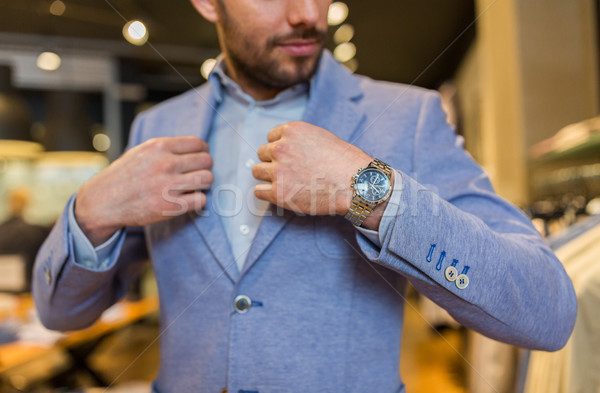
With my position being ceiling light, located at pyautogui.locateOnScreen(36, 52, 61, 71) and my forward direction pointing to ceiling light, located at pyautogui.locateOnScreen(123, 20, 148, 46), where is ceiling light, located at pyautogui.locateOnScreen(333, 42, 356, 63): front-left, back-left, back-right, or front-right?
front-left

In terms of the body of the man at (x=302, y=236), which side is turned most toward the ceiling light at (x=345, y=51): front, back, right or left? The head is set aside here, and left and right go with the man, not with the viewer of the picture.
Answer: back

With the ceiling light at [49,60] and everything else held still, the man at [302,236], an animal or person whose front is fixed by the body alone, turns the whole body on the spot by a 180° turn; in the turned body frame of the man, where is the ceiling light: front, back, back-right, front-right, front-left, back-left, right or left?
front-left

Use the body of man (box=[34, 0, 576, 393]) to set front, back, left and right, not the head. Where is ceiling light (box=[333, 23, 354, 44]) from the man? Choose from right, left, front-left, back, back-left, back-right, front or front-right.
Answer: back

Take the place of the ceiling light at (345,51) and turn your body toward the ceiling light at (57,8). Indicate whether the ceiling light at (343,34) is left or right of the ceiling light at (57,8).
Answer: left

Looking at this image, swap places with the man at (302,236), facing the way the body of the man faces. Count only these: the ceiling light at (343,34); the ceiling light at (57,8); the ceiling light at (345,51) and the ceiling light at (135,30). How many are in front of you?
0

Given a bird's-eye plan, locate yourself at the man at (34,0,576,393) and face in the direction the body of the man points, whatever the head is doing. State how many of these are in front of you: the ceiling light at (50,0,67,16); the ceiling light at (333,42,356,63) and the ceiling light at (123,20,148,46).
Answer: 0

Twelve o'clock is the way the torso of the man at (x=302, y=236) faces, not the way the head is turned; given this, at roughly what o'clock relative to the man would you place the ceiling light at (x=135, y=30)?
The ceiling light is roughly at 5 o'clock from the man.

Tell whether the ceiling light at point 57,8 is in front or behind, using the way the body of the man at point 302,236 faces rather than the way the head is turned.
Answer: behind

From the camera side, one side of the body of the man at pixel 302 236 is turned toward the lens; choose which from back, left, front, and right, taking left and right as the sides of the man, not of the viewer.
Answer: front
